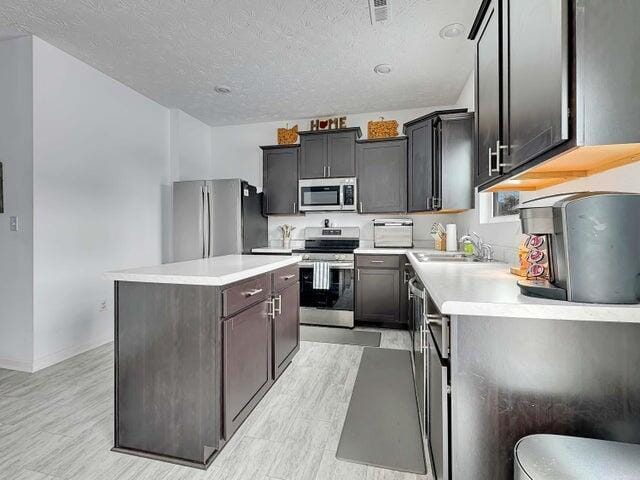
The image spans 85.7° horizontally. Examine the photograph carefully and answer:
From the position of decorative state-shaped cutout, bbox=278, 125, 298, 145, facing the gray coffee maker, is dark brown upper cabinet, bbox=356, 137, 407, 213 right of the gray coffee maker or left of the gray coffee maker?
left

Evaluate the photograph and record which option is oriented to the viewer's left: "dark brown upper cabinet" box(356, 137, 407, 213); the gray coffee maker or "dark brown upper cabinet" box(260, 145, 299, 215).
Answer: the gray coffee maker

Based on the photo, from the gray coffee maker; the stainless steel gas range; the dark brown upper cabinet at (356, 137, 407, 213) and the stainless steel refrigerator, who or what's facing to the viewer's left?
the gray coffee maker

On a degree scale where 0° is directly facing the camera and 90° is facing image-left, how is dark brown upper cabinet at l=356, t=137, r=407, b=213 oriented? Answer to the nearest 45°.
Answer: approximately 0°
